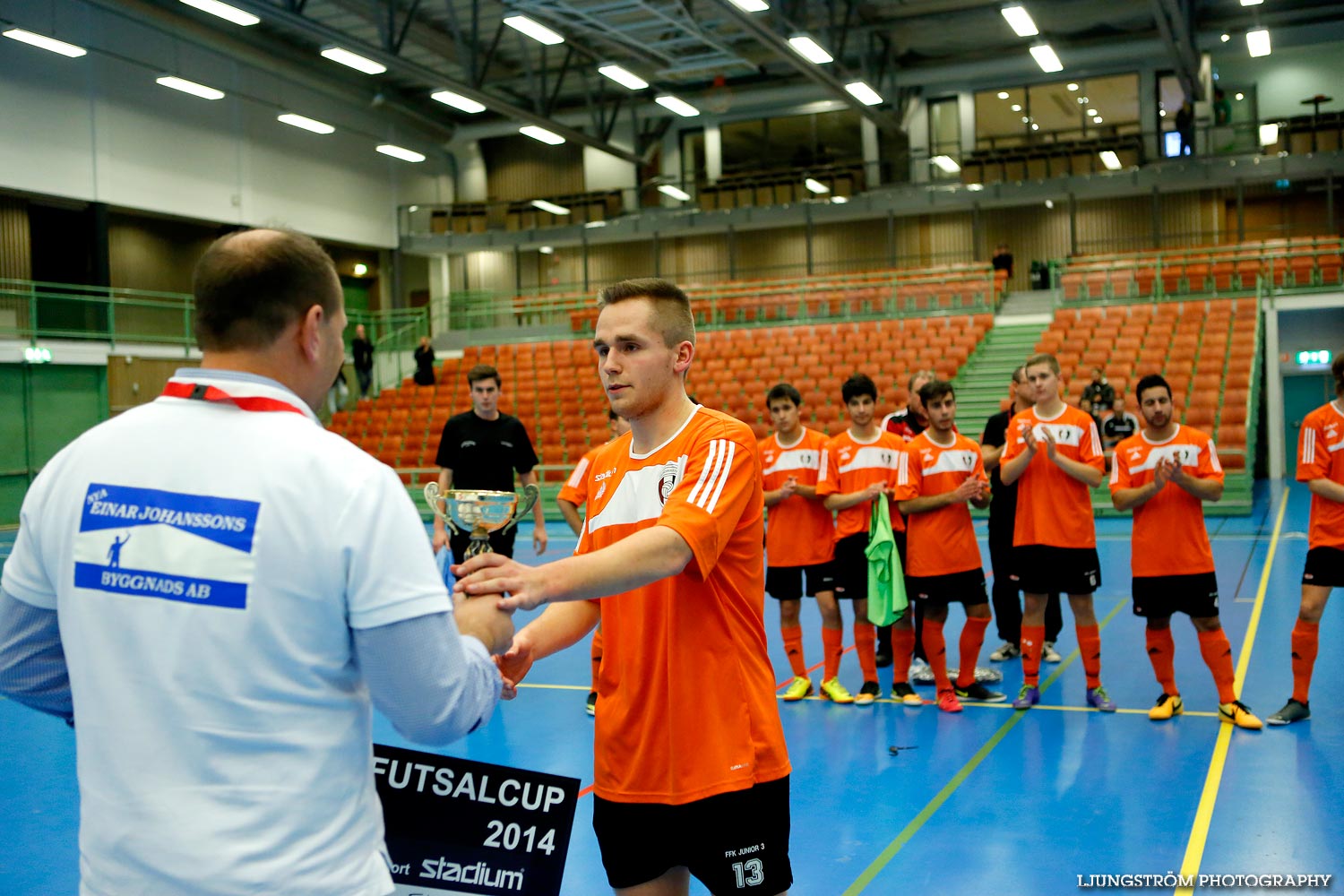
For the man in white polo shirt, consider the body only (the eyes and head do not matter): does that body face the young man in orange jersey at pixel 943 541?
yes

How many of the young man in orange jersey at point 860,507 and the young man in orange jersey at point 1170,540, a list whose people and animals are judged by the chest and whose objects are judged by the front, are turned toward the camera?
2

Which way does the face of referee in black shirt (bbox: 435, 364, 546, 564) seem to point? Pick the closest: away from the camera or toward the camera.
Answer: toward the camera

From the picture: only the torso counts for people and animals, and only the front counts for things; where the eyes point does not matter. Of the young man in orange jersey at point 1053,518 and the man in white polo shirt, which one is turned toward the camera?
the young man in orange jersey

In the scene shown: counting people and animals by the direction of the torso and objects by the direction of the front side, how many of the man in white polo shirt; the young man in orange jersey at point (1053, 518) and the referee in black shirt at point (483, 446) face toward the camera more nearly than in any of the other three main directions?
2

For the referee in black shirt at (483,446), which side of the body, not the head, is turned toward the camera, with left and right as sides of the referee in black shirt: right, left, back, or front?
front

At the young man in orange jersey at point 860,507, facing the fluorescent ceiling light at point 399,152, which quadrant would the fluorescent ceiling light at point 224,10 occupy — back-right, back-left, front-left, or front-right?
front-left

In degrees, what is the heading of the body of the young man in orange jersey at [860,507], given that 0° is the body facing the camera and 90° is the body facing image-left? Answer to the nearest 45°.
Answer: approximately 0°

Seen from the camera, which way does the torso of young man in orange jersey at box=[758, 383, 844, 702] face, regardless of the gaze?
toward the camera

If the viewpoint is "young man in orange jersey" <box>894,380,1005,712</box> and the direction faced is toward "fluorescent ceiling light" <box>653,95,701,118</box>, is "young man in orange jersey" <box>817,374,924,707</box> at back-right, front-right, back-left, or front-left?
front-left

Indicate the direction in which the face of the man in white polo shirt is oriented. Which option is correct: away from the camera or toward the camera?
away from the camera

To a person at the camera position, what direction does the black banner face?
facing the viewer

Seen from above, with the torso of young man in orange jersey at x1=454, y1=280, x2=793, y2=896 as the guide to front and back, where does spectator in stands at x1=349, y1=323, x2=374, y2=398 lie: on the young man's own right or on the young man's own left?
on the young man's own right

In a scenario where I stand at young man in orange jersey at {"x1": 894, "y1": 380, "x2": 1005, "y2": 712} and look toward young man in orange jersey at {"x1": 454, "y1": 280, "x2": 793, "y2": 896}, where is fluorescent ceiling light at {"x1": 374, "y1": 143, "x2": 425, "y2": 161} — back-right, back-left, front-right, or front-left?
back-right

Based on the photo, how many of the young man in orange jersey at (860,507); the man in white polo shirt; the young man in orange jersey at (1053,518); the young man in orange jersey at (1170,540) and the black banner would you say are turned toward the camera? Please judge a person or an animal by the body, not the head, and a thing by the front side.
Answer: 4

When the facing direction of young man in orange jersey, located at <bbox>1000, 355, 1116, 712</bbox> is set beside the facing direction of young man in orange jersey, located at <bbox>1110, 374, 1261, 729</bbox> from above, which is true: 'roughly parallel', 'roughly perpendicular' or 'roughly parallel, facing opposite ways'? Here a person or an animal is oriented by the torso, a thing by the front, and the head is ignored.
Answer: roughly parallel

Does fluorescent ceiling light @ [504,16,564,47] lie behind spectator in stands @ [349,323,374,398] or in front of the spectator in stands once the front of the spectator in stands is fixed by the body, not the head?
in front
